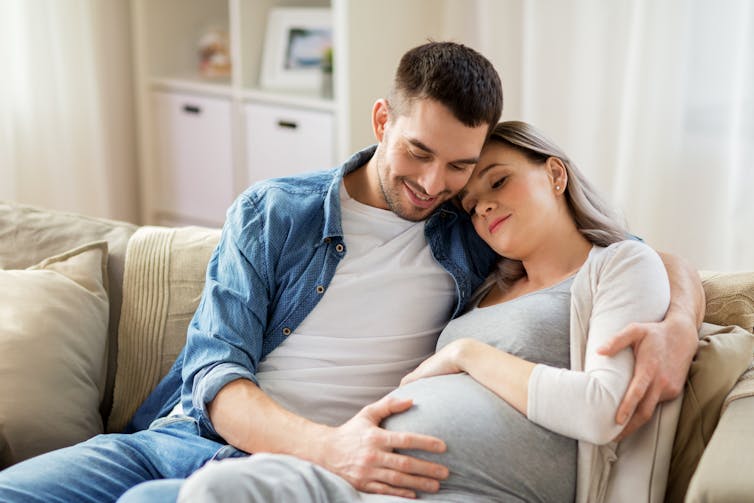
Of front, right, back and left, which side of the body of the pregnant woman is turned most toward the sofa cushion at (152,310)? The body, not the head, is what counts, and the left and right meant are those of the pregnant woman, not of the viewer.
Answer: right

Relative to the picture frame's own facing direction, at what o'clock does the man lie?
The man is roughly at 12 o'clock from the picture frame.

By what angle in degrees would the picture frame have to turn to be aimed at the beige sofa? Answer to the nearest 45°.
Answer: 0° — it already faces it

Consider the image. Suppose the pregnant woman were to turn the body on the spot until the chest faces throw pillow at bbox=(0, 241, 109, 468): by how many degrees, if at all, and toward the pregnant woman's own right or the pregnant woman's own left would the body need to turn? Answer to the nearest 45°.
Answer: approximately 45° to the pregnant woman's own right

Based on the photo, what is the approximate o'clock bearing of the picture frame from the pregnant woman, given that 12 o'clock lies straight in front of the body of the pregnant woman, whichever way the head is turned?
The picture frame is roughly at 4 o'clock from the pregnant woman.

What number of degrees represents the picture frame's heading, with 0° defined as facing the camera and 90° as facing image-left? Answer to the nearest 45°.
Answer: approximately 0°

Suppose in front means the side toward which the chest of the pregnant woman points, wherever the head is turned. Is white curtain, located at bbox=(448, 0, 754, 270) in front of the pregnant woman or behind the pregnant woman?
behind

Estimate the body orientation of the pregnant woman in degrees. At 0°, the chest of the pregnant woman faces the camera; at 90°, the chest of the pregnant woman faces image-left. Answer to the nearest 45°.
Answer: approximately 45°
